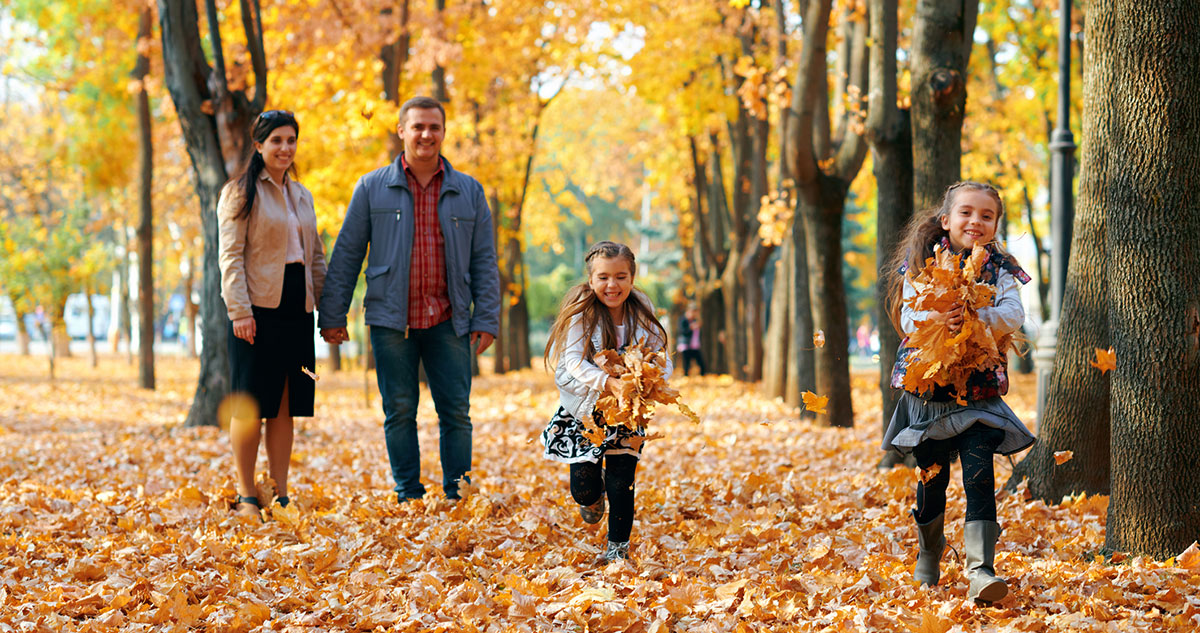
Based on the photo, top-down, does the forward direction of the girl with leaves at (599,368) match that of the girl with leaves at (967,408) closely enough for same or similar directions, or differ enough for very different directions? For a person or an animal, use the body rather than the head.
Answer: same or similar directions

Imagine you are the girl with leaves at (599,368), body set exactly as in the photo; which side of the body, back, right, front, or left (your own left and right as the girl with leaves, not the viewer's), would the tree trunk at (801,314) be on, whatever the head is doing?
back

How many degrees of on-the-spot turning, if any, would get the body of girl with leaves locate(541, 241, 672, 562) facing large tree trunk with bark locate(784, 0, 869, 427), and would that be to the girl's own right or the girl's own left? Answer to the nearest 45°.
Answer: approximately 180°

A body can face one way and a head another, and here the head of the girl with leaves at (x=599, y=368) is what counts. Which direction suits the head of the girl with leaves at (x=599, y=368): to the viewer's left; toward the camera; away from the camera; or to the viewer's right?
toward the camera

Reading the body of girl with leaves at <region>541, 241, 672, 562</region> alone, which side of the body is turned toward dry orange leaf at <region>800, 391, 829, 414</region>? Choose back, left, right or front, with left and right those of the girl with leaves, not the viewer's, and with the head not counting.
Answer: left

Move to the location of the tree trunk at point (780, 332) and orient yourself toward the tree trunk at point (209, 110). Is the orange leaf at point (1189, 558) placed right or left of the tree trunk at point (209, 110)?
left

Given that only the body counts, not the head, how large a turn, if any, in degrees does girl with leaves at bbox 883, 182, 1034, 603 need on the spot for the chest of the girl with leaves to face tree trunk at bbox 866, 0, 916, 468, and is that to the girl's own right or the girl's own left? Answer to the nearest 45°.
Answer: approximately 180°

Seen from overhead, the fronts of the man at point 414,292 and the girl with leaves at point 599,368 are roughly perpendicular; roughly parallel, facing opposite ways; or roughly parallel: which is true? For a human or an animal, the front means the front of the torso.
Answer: roughly parallel

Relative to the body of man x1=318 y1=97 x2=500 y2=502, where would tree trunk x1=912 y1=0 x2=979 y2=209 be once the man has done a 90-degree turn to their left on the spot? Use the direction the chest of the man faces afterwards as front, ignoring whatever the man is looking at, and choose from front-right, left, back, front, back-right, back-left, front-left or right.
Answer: front

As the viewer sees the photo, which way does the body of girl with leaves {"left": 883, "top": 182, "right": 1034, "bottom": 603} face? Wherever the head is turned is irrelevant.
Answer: toward the camera

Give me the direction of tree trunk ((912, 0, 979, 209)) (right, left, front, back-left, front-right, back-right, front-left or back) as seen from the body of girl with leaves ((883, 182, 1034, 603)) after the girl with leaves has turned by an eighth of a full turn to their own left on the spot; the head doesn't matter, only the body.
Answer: back-left

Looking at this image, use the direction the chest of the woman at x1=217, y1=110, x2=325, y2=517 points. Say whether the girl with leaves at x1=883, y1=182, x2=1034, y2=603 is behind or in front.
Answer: in front
